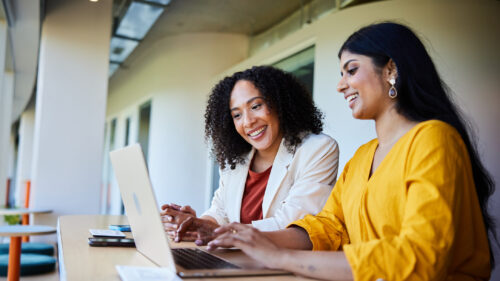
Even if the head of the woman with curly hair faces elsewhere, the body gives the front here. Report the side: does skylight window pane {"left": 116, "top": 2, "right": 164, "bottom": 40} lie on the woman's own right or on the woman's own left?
on the woman's own right

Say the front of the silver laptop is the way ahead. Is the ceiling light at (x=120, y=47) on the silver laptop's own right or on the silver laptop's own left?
on the silver laptop's own left

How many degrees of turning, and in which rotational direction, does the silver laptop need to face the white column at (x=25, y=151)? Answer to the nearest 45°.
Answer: approximately 90° to its left

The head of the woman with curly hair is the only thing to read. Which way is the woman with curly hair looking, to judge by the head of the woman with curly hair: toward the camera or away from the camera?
toward the camera

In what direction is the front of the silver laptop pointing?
to the viewer's right

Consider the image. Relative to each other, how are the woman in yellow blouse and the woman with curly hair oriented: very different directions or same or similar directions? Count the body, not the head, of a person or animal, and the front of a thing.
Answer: same or similar directions

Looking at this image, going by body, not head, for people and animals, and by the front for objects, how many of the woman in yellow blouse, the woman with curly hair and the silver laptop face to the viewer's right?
1

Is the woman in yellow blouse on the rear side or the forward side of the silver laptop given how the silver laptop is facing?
on the forward side

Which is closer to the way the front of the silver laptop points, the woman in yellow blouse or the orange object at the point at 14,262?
the woman in yellow blouse

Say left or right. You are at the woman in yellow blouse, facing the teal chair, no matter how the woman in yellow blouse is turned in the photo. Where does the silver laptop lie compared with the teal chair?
left

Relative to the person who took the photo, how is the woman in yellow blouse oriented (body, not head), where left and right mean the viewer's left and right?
facing the viewer and to the left of the viewer

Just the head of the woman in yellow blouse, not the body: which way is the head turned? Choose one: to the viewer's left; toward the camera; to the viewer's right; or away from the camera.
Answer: to the viewer's left

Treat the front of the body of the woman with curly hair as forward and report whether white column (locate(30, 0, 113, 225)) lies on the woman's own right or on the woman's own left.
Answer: on the woman's own right

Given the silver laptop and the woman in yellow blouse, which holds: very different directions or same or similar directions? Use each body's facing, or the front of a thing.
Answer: very different directions

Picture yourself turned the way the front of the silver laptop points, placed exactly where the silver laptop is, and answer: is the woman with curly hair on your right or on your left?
on your left
